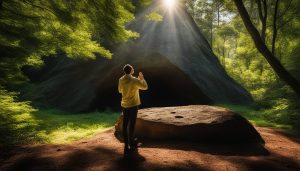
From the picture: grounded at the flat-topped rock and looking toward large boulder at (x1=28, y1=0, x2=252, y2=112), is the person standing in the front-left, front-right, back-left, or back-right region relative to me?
back-left

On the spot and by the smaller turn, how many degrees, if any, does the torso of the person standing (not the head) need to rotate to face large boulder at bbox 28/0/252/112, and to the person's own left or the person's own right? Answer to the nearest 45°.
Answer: approximately 45° to the person's own left

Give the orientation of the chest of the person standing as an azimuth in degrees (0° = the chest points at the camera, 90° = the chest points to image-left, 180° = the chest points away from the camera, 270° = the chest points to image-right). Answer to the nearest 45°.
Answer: approximately 225°

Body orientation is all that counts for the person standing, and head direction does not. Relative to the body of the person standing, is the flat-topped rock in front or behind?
in front
